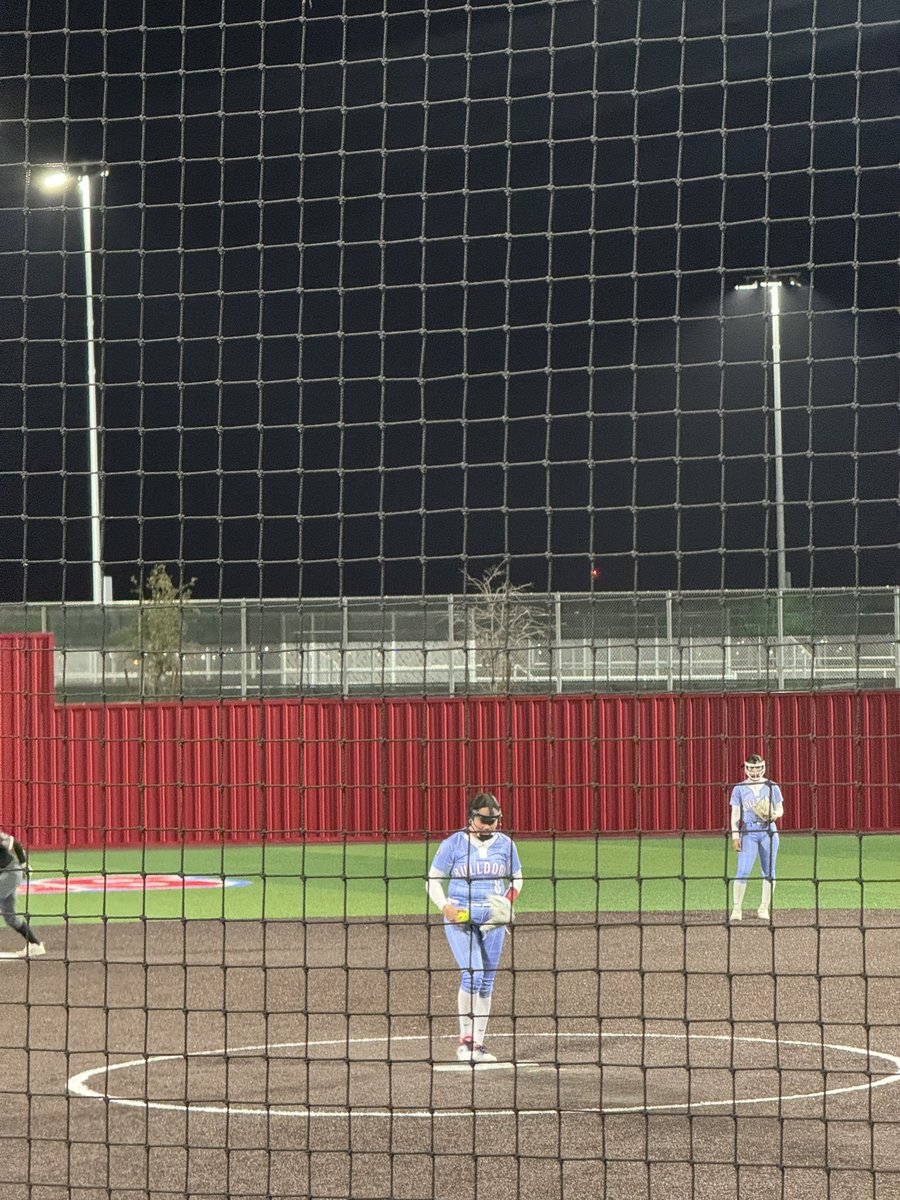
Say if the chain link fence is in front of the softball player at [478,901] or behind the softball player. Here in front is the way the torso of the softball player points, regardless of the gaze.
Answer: behind

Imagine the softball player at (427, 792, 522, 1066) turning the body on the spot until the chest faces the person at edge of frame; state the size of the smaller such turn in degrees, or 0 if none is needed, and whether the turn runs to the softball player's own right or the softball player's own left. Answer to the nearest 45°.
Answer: approximately 135° to the softball player's own right

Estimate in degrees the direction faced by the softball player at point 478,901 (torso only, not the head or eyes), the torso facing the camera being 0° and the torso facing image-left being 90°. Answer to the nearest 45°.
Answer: approximately 0°

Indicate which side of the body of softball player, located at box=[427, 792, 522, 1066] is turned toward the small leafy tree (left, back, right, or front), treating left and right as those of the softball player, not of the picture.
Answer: back

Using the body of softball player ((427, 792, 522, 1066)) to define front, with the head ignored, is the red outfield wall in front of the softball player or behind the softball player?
behind
